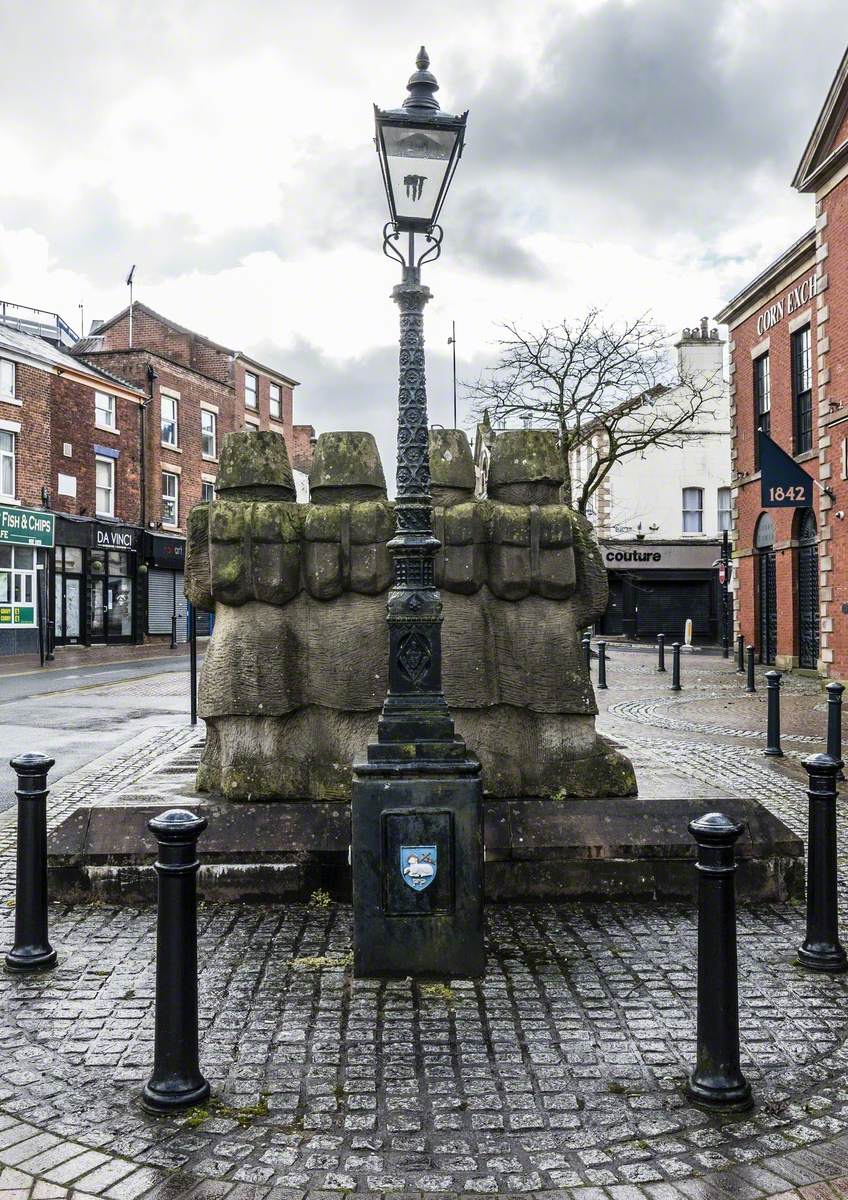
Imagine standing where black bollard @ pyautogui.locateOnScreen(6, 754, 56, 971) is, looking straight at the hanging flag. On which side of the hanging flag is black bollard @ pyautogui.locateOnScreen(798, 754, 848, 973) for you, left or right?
right

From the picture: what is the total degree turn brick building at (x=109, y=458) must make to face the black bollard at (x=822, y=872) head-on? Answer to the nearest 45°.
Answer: approximately 45° to its right

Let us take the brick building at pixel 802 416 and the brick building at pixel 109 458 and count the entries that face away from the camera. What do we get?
0

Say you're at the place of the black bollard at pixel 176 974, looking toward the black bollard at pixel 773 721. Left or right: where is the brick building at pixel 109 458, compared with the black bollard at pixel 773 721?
left

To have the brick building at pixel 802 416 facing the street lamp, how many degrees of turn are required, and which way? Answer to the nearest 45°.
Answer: approximately 45° to its left

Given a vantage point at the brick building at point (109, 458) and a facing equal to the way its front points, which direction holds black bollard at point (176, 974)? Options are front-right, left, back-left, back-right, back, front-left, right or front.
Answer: front-right

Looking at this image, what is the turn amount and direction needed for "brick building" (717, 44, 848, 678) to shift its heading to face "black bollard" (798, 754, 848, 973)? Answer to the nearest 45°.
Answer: approximately 45° to its left

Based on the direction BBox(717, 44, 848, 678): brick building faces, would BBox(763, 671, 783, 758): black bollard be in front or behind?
in front

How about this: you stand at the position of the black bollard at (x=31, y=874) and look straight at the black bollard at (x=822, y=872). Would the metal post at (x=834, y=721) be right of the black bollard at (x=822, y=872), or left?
left

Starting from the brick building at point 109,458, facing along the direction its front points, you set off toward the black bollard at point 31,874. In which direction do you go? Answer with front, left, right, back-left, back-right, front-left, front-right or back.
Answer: front-right

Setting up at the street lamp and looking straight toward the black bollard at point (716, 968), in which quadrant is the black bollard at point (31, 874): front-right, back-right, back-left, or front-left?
back-right

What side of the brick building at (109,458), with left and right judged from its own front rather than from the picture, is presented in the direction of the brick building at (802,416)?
front

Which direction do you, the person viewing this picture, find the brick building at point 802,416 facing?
facing the viewer and to the left of the viewer

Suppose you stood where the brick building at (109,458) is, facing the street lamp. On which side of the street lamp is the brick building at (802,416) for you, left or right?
left
